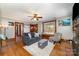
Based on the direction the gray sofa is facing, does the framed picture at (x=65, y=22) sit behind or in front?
in front
